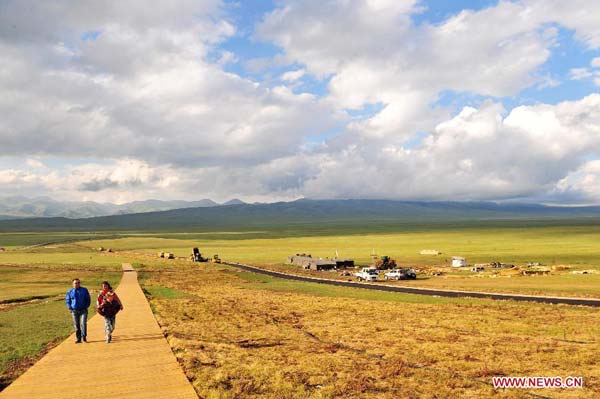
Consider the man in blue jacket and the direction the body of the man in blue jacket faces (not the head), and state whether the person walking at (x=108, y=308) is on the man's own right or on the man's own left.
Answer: on the man's own left

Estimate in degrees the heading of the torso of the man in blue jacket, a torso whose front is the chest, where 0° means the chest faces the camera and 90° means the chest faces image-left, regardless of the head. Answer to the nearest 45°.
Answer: approximately 0°
